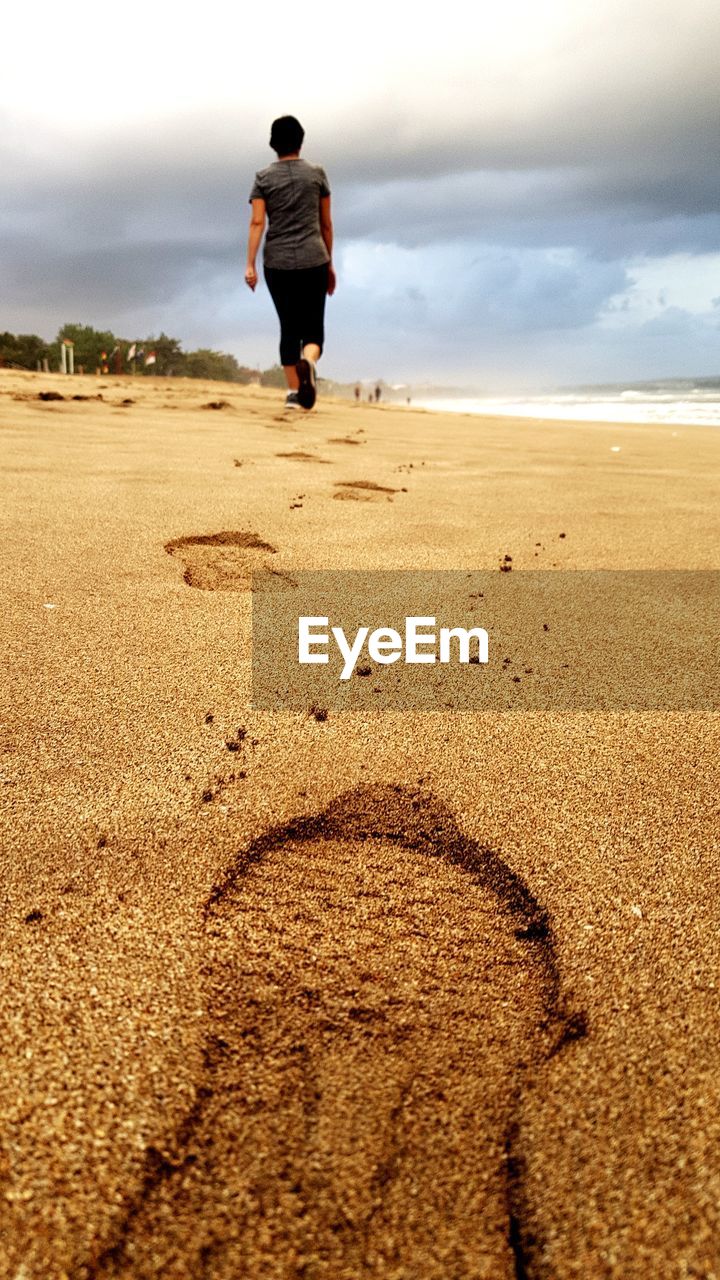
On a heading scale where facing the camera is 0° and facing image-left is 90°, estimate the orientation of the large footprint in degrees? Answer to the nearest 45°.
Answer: approximately 180°

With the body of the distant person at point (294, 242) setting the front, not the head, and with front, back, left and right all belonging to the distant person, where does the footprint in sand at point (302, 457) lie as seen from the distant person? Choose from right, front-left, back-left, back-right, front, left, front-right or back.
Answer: back

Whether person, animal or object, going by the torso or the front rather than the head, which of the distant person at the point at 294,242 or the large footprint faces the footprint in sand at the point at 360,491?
the large footprint

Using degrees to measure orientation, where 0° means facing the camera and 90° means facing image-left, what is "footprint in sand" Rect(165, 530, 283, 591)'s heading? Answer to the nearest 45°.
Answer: approximately 180°

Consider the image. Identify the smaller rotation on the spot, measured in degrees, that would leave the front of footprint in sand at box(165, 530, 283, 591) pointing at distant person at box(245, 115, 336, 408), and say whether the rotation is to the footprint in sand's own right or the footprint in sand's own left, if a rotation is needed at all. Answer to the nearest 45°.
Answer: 0° — it already faces them

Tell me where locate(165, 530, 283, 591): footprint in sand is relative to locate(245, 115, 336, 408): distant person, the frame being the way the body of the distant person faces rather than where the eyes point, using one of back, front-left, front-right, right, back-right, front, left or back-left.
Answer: back

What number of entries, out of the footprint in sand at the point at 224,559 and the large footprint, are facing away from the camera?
2

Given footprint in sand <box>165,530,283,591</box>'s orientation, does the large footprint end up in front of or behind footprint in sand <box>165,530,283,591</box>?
behind

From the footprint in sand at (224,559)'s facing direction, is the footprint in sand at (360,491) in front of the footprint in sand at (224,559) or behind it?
in front

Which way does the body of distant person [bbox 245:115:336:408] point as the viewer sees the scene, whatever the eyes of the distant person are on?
away from the camera

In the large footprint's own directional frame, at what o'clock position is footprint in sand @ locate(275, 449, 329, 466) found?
The footprint in sand is roughly at 12 o'clock from the large footprint.
